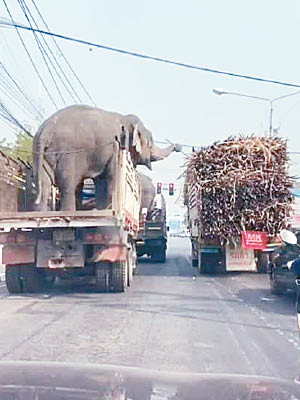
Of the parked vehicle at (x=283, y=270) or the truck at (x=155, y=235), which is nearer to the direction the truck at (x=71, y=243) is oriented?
the truck

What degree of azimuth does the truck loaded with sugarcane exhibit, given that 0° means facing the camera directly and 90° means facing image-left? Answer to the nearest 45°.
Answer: approximately 180°

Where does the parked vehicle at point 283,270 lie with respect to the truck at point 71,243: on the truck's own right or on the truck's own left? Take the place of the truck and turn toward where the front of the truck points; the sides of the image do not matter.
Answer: on the truck's own right

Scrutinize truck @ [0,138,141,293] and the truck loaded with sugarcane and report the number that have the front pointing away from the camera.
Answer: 2

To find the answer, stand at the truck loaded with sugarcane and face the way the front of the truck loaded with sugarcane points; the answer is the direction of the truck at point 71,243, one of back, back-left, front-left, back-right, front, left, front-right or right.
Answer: back-left

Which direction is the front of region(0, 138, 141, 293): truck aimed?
away from the camera

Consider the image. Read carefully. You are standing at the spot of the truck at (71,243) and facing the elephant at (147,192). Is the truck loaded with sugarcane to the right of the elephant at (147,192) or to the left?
right

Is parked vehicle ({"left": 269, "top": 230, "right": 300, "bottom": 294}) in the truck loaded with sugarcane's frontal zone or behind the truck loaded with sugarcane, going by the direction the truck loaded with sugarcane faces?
behind

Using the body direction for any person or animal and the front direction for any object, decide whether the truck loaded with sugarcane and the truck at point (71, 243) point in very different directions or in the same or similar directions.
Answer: same or similar directions

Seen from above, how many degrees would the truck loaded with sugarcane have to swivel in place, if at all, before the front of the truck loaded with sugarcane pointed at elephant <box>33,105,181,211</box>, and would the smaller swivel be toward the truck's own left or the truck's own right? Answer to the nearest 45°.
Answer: approximately 135° to the truck's own left

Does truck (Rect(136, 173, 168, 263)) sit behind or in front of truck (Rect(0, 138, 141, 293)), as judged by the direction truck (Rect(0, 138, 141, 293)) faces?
in front
